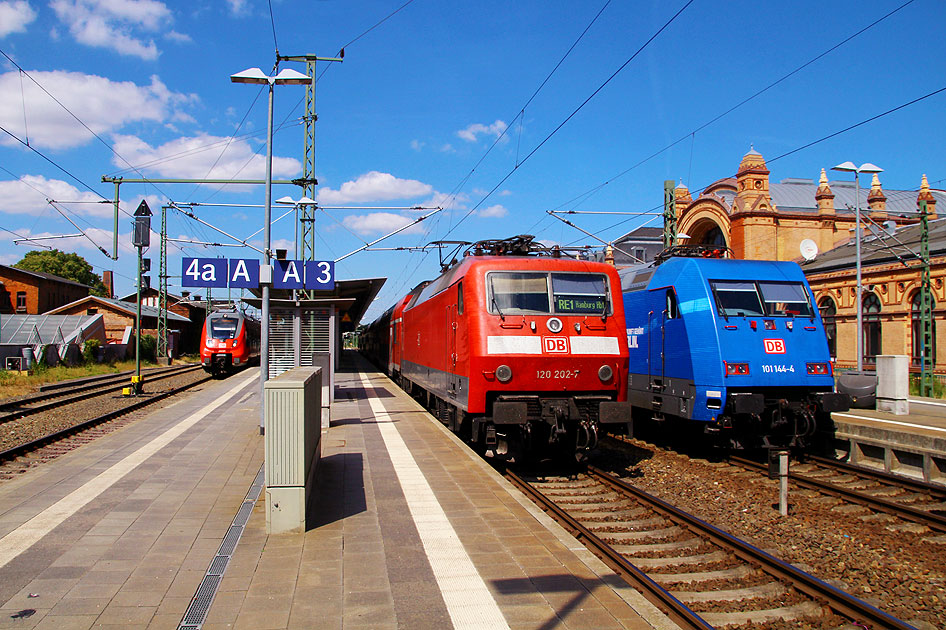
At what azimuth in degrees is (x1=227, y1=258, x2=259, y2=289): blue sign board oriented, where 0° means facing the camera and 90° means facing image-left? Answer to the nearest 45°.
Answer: approximately 0°

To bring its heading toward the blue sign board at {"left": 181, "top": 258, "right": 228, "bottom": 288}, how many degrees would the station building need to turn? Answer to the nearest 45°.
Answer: approximately 45° to its left

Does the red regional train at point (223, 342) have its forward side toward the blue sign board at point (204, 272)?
yes

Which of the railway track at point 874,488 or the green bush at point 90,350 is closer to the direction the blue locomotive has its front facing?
the railway track

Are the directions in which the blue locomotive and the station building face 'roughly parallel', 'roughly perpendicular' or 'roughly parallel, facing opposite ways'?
roughly perpendicular

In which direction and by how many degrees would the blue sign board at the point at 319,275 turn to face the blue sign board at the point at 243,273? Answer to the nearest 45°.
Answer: approximately 45° to its right

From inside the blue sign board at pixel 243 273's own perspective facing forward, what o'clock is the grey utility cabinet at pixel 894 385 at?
The grey utility cabinet is roughly at 9 o'clock from the blue sign board.

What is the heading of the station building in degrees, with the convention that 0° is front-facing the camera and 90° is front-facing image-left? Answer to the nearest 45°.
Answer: approximately 45°

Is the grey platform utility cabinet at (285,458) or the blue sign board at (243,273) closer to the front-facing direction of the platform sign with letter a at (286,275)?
the grey platform utility cabinet
